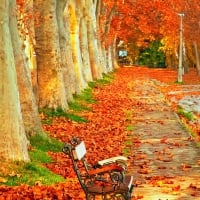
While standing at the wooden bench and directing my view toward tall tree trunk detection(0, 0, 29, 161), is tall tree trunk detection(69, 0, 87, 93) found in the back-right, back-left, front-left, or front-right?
front-right

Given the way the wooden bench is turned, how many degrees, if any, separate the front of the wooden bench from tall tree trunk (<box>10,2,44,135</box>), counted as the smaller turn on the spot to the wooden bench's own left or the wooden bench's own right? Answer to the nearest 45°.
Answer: approximately 90° to the wooden bench's own left

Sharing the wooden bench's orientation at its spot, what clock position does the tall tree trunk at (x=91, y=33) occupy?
The tall tree trunk is roughly at 9 o'clock from the wooden bench.

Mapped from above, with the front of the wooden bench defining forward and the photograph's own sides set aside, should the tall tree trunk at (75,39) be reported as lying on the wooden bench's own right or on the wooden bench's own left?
on the wooden bench's own left

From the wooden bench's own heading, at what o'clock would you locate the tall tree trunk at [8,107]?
The tall tree trunk is roughly at 8 o'clock from the wooden bench.

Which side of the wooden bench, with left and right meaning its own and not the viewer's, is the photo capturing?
right

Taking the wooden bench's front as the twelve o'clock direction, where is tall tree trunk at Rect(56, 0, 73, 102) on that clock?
The tall tree trunk is roughly at 9 o'clock from the wooden bench.

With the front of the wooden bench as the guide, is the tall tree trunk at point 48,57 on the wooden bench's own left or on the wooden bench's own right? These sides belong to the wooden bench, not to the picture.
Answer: on the wooden bench's own left
